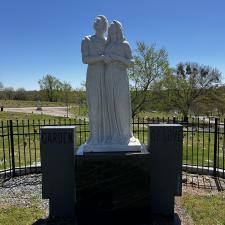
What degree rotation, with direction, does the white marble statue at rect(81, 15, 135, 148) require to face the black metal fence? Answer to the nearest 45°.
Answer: approximately 180°

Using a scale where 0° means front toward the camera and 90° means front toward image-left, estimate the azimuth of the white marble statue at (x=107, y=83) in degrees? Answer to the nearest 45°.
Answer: approximately 0°

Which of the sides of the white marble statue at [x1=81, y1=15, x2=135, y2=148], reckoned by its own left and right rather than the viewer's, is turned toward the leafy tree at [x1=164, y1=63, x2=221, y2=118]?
back

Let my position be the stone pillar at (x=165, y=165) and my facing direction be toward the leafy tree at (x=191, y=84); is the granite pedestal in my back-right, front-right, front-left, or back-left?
back-left

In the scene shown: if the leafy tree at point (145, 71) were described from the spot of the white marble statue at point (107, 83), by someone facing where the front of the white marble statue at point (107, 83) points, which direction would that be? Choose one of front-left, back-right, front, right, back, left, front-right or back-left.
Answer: back
